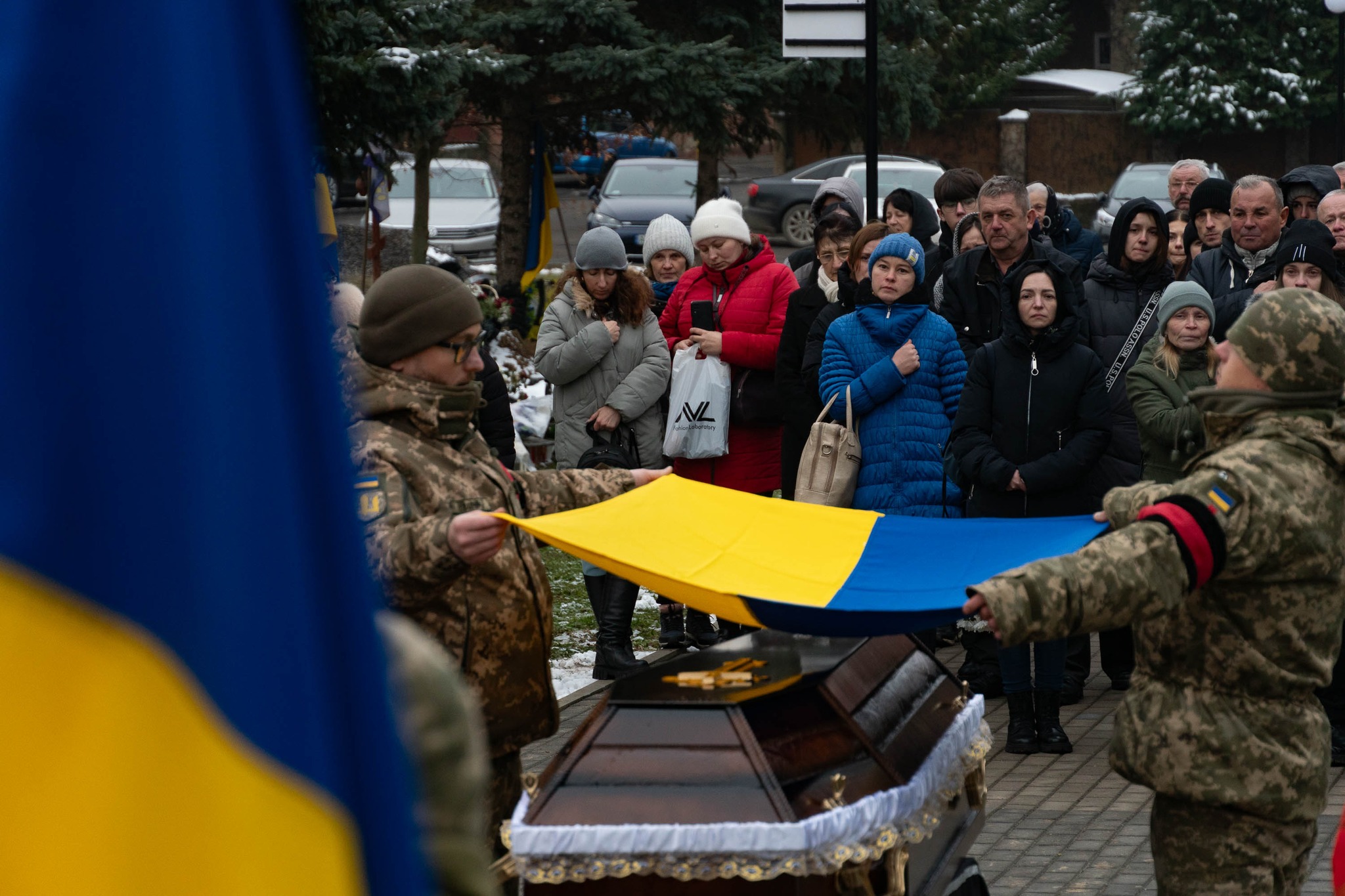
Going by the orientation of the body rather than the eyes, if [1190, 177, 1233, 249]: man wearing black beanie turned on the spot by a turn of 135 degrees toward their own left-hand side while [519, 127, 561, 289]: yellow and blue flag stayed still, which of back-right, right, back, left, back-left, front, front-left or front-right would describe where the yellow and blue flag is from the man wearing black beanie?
left

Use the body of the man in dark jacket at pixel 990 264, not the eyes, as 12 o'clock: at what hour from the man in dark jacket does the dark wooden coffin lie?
The dark wooden coffin is roughly at 12 o'clock from the man in dark jacket.

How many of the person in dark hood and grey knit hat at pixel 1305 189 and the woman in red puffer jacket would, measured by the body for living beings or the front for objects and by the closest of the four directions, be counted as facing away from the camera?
0

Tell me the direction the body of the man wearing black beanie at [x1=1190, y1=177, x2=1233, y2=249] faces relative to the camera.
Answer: toward the camera

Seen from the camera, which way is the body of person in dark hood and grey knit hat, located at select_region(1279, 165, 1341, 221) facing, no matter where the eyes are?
toward the camera

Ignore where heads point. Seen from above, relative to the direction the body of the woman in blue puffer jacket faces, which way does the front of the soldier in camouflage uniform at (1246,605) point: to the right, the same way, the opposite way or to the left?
to the right

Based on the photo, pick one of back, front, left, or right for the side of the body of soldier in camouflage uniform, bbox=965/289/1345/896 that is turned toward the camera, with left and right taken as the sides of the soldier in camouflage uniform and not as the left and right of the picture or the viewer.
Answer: left

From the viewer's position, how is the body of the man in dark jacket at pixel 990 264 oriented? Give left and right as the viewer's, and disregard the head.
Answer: facing the viewer

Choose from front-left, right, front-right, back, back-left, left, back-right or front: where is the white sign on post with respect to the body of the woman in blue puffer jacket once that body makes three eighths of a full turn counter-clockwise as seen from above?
front-left

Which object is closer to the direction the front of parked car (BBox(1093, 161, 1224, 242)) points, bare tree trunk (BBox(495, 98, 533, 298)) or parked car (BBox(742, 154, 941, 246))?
the bare tree trunk

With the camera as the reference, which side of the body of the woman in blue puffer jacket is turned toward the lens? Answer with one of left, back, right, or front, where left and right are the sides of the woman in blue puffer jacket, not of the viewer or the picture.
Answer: front

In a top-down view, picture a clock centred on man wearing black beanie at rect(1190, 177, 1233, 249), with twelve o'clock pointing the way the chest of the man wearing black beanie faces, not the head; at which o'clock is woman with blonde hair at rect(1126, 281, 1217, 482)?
The woman with blonde hair is roughly at 12 o'clock from the man wearing black beanie.
